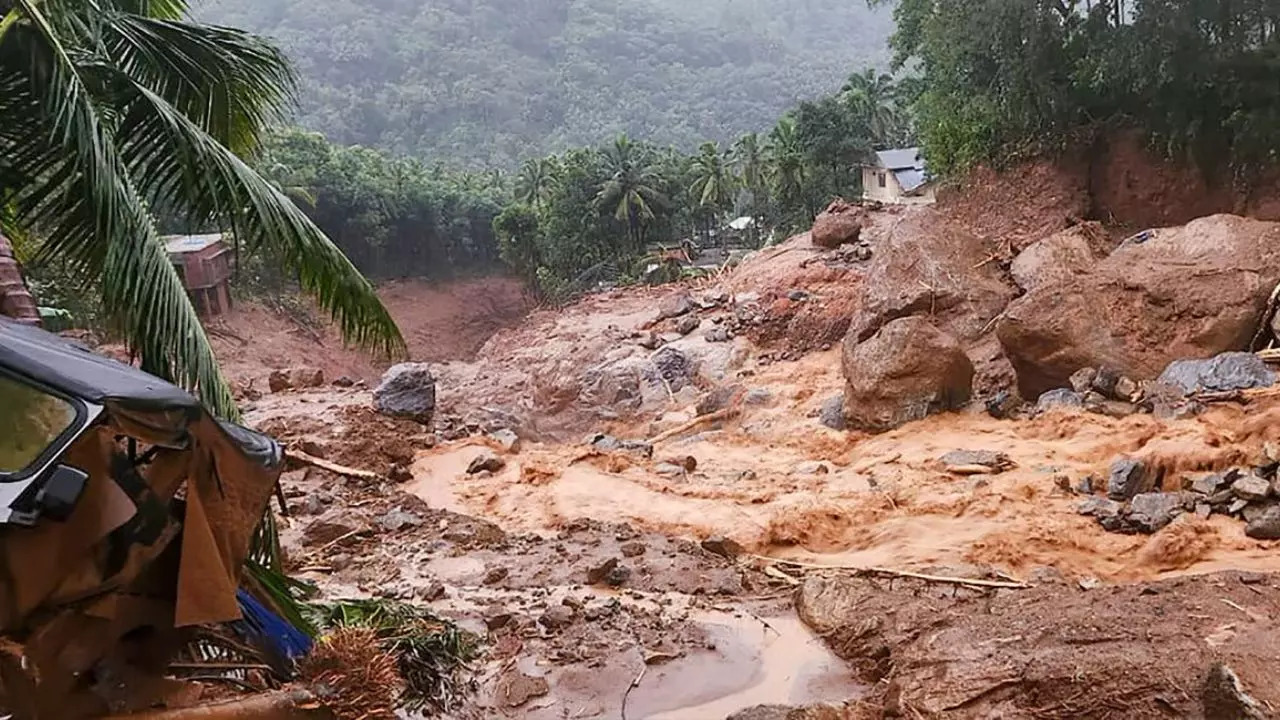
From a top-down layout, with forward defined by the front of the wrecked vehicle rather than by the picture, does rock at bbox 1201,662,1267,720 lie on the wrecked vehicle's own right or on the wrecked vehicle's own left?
on the wrecked vehicle's own left

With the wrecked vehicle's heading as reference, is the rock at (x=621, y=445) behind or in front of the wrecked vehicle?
behind

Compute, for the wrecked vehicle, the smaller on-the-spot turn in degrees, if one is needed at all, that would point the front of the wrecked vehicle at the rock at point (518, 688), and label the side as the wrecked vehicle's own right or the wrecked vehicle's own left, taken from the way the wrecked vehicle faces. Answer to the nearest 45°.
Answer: approximately 180°

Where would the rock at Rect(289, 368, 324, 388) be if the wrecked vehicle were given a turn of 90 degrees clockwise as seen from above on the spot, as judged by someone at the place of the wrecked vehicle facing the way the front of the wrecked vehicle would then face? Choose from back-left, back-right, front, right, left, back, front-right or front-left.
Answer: front-right

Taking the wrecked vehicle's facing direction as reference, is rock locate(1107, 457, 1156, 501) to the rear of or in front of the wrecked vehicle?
to the rear

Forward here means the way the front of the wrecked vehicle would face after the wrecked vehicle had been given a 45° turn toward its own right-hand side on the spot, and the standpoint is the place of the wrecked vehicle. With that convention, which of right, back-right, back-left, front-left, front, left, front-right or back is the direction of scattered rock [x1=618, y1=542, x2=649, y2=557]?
back-right

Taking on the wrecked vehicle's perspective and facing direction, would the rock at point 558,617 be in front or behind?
behind

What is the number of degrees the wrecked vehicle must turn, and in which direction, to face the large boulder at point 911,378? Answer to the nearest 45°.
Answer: approximately 180°

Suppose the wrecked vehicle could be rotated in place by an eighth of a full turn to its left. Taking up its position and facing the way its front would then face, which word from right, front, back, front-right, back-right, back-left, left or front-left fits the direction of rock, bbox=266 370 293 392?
back
